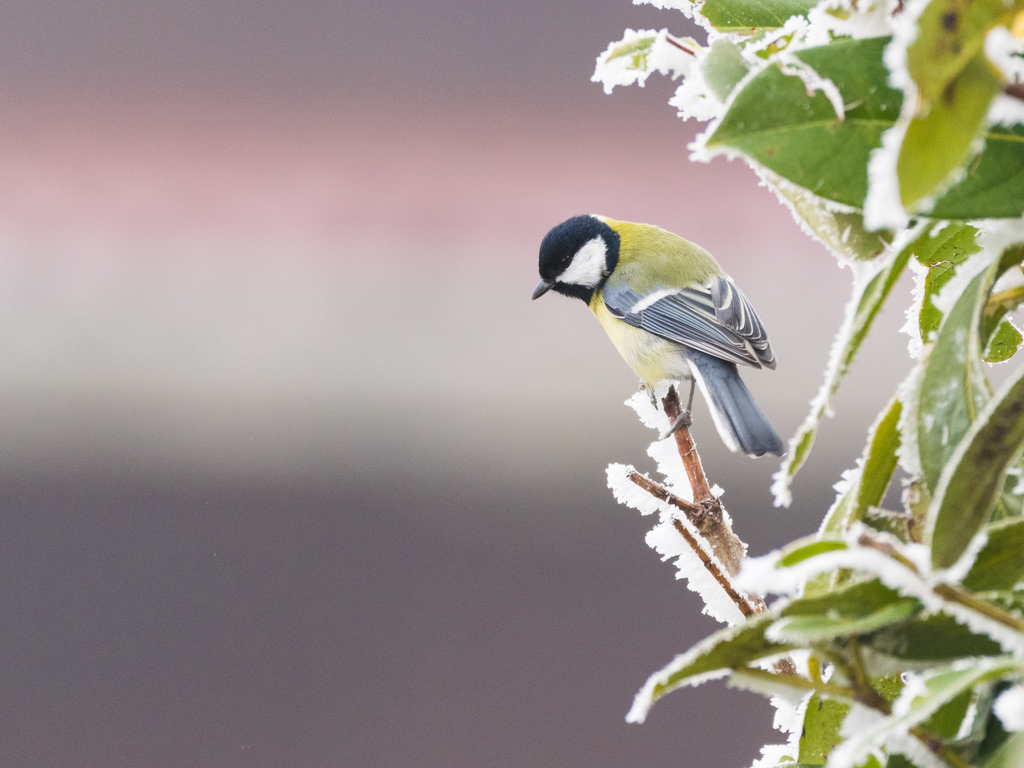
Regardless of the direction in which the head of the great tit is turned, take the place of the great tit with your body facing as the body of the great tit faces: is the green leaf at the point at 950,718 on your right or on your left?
on your left

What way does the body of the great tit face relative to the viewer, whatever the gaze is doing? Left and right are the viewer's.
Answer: facing to the left of the viewer

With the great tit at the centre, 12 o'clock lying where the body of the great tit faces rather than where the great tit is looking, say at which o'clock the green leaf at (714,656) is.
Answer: The green leaf is roughly at 7 o'clock from the great tit.
